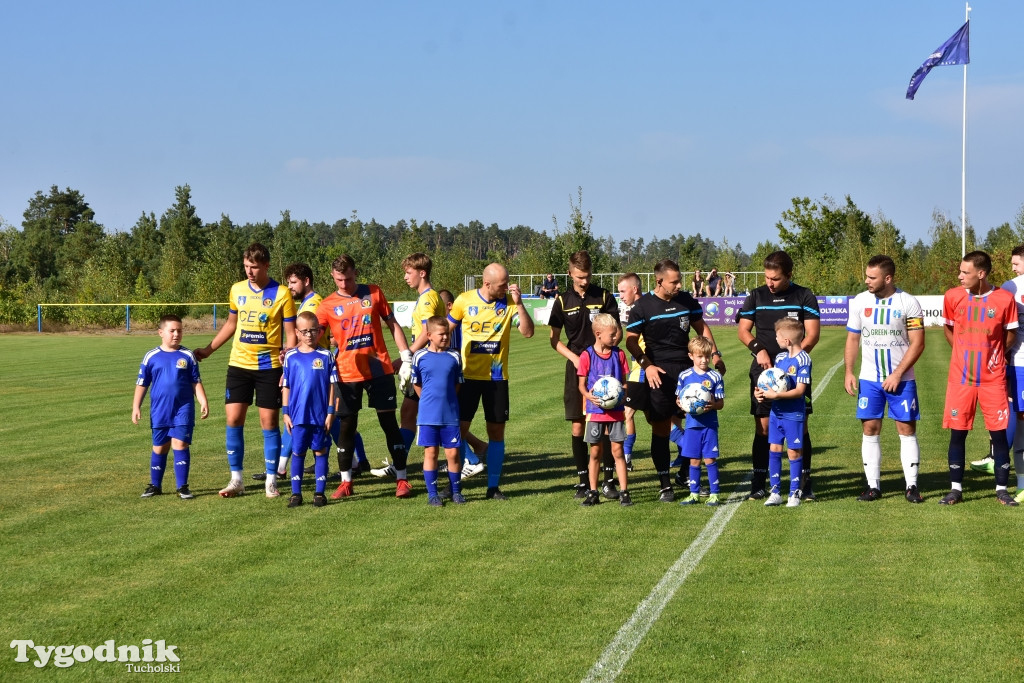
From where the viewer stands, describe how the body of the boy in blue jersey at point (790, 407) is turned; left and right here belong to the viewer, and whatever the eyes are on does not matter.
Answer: facing the viewer and to the left of the viewer

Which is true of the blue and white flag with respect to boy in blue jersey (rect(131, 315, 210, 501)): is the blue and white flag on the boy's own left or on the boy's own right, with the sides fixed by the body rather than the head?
on the boy's own left

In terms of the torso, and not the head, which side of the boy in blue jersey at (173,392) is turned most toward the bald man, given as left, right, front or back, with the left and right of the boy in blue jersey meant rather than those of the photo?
left

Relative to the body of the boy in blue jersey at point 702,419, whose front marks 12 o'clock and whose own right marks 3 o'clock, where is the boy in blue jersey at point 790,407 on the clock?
the boy in blue jersey at point 790,407 is roughly at 9 o'clock from the boy in blue jersey at point 702,419.

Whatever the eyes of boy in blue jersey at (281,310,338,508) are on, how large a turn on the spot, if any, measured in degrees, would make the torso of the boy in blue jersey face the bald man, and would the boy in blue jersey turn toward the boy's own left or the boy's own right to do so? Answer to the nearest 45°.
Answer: approximately 90° to the boy's own left

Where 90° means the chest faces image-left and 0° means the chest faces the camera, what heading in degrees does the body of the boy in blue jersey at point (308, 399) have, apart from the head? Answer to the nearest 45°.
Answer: approximately 0°

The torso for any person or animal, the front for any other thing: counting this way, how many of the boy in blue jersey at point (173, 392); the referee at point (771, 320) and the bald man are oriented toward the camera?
3

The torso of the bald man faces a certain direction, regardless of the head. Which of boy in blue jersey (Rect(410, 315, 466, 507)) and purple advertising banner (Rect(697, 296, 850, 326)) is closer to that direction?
the boy in blue jersey

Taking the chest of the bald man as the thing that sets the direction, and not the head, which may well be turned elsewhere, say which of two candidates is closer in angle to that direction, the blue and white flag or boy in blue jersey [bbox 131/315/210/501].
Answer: the boy in blue jersey

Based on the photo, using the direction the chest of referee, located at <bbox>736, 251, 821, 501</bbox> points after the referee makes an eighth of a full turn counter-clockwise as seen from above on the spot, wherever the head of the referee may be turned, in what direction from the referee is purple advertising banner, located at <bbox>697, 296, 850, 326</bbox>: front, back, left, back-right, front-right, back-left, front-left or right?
back-left

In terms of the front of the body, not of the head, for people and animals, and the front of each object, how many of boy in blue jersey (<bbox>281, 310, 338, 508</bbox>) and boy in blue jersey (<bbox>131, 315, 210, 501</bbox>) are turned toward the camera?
2
